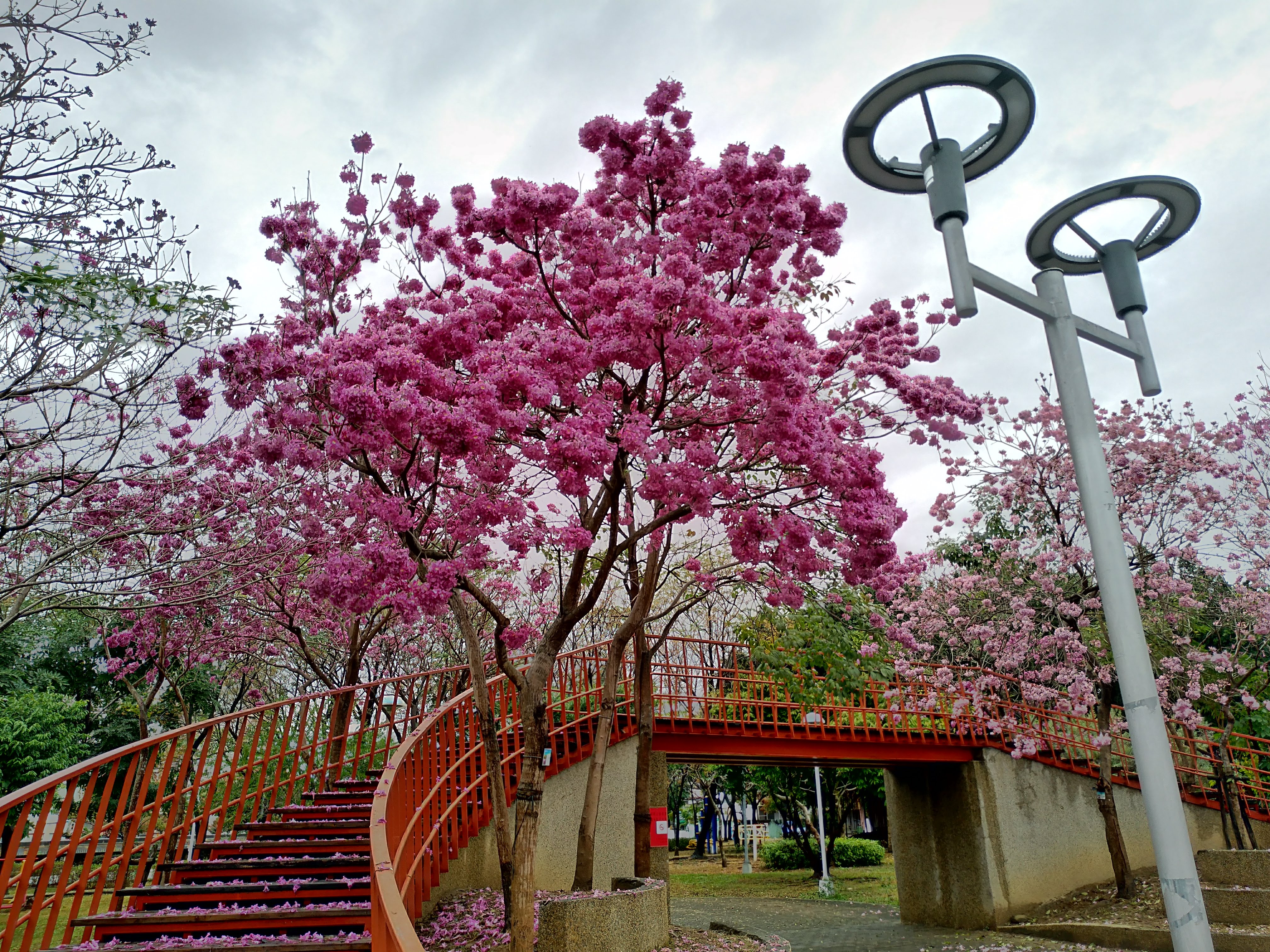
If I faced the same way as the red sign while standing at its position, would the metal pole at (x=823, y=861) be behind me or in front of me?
behind

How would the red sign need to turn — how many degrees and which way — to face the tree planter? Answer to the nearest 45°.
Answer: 0° — it already faces it

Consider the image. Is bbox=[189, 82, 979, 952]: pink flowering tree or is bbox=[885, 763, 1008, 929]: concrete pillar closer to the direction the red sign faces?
the pink flowering tree

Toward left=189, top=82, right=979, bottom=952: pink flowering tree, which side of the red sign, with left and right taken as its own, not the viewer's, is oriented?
front

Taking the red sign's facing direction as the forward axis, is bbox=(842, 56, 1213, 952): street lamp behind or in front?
in front

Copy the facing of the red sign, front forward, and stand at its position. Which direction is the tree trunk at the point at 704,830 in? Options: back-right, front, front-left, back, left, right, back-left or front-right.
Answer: back

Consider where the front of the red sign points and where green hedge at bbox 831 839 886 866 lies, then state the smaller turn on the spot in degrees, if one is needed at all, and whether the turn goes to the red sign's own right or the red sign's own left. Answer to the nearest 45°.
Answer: approximately 180°

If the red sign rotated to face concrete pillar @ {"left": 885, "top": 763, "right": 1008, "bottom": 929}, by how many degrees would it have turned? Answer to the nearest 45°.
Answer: approximately 135° to its left

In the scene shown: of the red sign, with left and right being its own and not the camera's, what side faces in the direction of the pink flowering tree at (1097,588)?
left

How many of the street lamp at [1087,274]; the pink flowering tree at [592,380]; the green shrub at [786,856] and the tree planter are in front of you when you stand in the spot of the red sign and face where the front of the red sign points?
3

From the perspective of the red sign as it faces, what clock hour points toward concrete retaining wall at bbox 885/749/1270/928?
The concrete retaining wall is roughly at 8 o'clock from the red sign.

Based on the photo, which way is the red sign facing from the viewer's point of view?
toward the camera

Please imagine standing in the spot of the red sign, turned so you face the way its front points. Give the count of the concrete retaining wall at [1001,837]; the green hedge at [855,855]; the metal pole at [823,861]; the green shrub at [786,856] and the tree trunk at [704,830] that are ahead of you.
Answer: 0

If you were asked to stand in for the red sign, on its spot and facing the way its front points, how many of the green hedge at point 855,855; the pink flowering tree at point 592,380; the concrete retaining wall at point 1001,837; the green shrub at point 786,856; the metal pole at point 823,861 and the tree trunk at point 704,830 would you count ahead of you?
1

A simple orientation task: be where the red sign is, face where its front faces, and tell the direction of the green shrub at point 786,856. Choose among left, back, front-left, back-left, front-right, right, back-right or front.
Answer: back

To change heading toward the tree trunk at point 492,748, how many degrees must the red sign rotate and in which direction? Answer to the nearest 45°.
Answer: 0° — it already faces it
